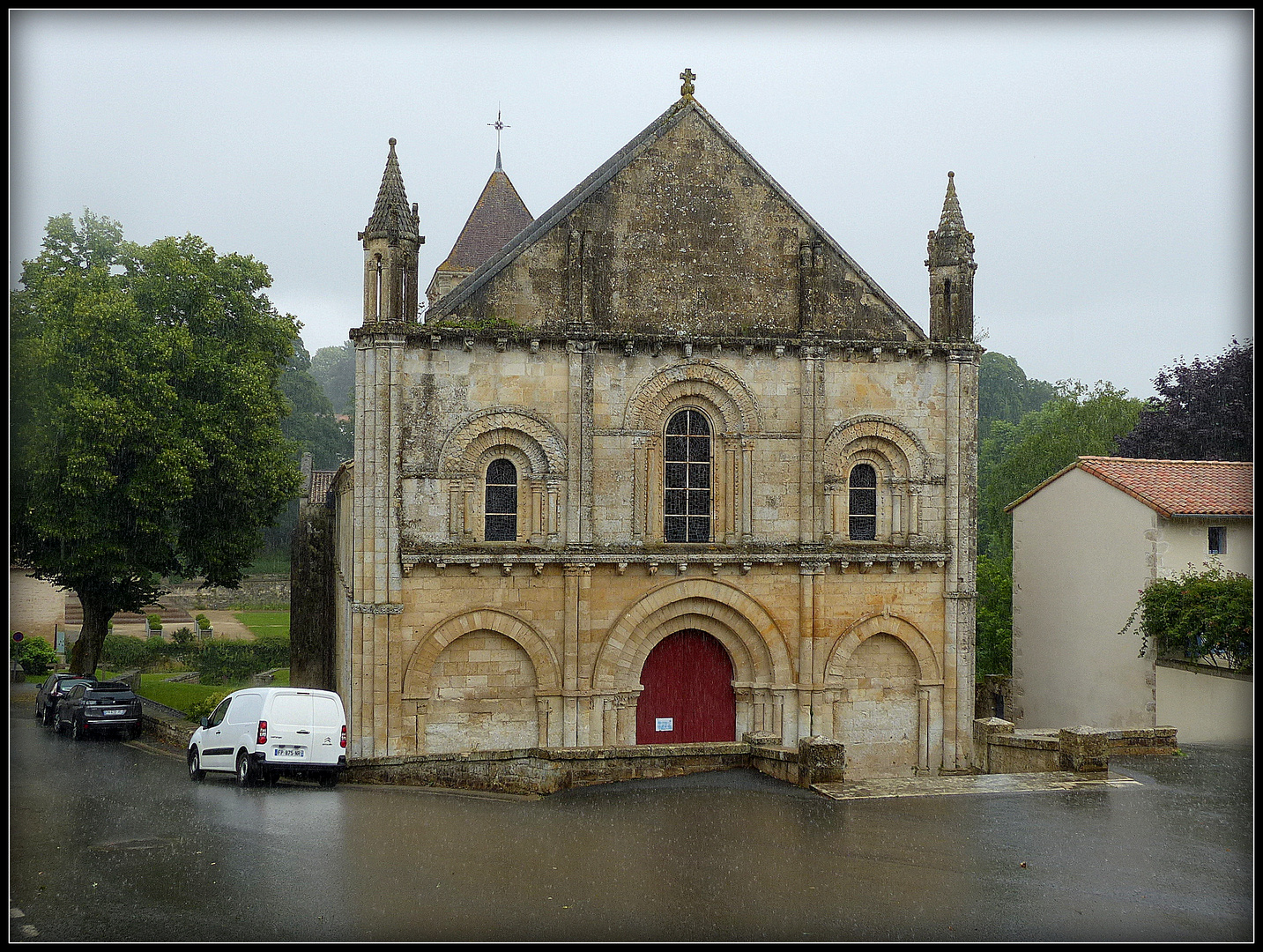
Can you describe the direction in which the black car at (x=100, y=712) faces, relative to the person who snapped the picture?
facing away from the viewer and to the left of the viewer

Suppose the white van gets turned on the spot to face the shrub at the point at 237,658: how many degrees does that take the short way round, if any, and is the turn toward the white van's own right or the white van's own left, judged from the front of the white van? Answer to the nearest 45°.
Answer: approximately 45° to the white van's own right

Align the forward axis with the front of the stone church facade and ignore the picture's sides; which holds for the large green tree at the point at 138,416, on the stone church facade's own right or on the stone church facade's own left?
on the stone church facade's own right

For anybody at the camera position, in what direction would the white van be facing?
facing away from the viewer and to the left of the viewer

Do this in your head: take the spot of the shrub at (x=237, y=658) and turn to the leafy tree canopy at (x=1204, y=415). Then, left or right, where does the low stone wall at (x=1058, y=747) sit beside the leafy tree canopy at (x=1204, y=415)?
right

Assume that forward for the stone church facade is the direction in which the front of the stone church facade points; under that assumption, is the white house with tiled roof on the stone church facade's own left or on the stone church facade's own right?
on the stone church facade's own left

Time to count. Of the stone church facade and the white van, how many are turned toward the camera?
1
